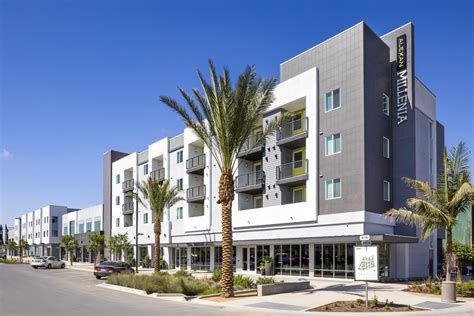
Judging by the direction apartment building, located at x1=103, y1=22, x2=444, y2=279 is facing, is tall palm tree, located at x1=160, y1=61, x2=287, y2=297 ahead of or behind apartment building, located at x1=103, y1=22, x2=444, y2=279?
ahead

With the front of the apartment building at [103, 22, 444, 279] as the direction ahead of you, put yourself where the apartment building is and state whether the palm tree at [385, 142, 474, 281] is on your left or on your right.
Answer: on your left

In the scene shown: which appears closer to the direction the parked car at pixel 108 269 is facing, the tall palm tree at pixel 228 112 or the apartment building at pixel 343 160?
the apartment building

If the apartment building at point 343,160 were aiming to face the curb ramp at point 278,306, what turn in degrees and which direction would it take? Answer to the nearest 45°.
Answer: approximately 45° to its left

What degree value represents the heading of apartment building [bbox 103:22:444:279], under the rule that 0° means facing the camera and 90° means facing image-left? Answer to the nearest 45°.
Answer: approximately 45°

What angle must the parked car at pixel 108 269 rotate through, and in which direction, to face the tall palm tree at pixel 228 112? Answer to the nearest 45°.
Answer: approximately 135° to its right

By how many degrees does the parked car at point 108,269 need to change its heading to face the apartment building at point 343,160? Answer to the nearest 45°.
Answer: approximately 90° to its right

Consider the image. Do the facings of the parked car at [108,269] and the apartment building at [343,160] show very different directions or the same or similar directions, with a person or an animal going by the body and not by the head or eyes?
very different directions
